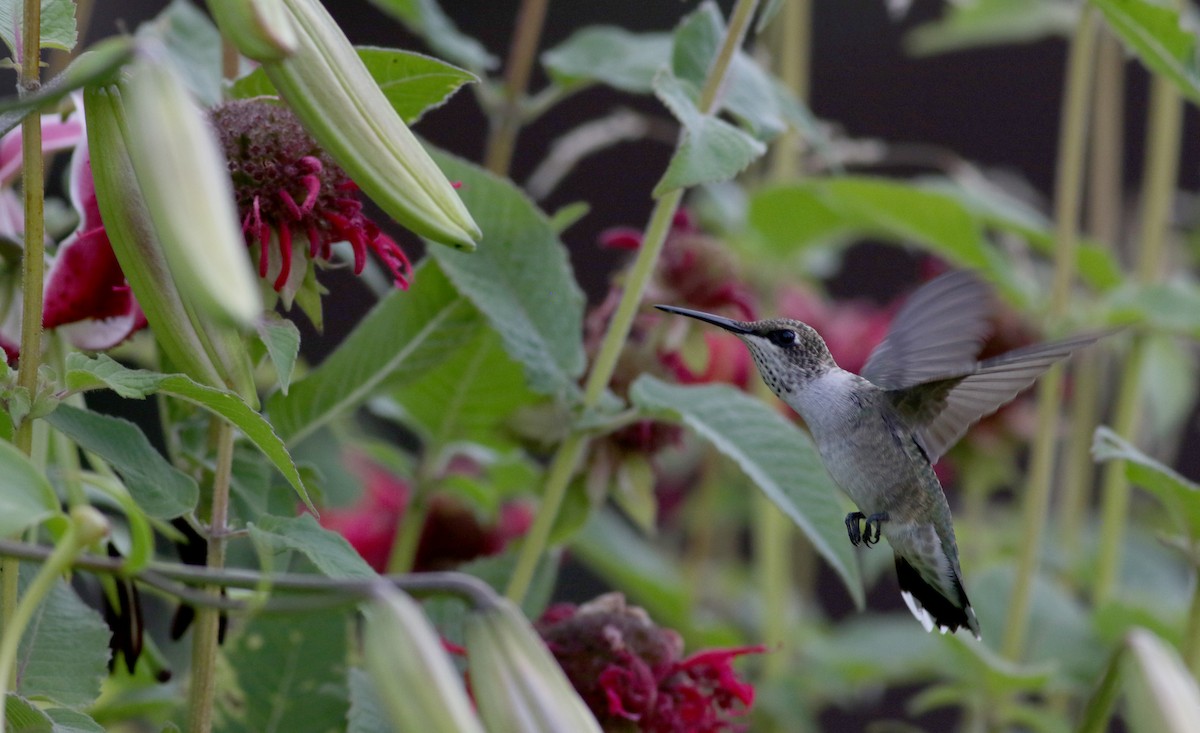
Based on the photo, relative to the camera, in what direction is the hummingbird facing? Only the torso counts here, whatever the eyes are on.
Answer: to the viewer's left
